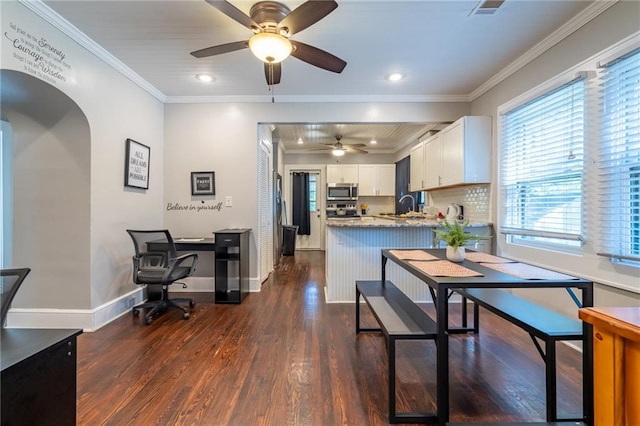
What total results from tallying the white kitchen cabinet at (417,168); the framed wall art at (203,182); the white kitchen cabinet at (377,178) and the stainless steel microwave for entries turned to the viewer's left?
1

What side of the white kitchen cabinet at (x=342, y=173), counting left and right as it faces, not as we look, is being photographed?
front

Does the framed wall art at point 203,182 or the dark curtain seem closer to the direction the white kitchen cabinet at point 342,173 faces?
the framed wall art

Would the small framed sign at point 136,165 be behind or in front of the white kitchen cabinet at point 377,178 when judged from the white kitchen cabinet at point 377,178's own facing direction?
in front

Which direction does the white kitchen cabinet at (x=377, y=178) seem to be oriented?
toward the camera

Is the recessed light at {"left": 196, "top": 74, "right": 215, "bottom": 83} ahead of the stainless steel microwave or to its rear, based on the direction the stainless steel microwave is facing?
ahead

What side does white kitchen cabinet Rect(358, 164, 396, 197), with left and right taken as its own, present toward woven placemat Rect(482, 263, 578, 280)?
front

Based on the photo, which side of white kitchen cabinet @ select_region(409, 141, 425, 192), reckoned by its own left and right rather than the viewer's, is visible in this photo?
left

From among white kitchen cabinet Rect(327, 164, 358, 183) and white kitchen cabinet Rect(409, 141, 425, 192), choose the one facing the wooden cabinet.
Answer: white kitchen cabinet Rect(327, 164, 358, 183)

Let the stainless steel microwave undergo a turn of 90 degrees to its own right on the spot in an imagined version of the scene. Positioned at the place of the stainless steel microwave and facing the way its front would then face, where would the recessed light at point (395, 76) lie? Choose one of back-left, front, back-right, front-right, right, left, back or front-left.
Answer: left
